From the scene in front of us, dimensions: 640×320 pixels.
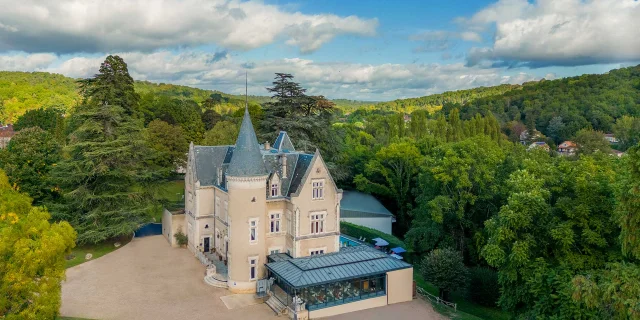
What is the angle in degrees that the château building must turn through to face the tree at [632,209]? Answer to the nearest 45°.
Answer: approximately 90° to its left

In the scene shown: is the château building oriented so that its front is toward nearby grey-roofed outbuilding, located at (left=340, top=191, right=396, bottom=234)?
no

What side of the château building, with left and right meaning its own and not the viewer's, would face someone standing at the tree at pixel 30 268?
front

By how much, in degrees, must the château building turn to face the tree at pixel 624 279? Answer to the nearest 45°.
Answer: approximately 90° to its left

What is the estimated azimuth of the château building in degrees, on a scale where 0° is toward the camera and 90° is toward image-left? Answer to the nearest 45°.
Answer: approximately 45°

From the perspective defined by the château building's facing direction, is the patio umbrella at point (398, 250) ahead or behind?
behind

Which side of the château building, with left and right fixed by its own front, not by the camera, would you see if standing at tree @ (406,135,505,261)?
back

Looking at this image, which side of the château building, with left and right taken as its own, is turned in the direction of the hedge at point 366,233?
back

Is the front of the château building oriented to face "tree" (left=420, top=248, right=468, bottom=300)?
no

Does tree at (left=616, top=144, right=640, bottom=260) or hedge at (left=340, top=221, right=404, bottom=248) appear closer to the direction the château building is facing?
the tree

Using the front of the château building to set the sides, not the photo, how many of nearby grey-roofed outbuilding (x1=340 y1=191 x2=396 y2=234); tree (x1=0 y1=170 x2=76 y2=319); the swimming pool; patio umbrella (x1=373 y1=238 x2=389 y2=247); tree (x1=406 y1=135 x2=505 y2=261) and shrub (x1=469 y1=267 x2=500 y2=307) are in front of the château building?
1

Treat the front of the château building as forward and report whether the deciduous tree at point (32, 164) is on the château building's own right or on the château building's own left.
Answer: on the château building's own right

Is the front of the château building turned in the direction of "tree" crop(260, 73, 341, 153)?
no

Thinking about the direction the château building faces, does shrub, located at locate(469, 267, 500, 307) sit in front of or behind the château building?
behind

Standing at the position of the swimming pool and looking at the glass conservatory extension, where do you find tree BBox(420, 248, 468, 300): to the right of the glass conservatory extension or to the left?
left

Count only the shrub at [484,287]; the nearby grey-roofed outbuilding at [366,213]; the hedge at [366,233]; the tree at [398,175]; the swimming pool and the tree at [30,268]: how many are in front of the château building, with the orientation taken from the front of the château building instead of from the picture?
1
